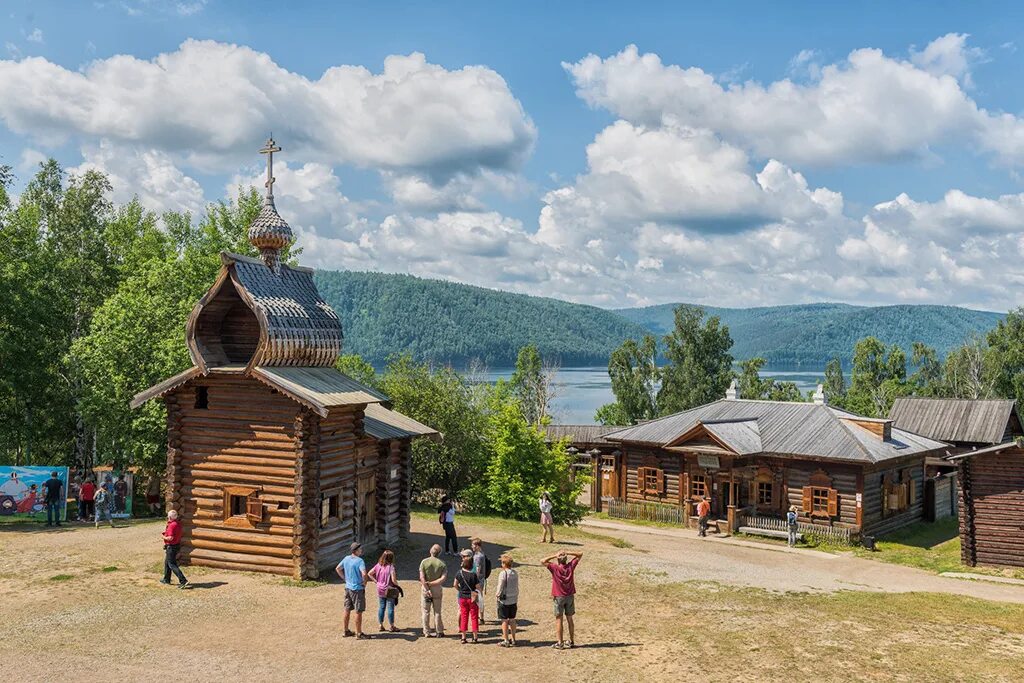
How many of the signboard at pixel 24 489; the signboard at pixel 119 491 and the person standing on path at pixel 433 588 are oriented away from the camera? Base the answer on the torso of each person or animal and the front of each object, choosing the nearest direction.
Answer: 1

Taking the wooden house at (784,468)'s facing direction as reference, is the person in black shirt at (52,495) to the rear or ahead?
ahead

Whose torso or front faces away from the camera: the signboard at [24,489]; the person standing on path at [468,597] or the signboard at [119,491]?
the person standing on path

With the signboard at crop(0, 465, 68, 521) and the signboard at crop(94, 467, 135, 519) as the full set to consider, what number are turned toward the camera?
2

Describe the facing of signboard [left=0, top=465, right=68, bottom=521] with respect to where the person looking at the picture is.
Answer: facing the viewer

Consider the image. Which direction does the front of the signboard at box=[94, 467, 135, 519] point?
toward the camera

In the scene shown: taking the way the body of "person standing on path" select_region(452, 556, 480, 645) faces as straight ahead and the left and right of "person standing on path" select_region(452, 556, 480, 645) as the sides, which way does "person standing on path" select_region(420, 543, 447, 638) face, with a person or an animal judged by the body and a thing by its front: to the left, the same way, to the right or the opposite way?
the same way

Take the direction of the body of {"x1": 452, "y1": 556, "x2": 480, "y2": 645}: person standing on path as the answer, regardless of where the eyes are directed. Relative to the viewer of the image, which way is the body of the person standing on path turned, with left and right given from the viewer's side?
facing away from the viewer

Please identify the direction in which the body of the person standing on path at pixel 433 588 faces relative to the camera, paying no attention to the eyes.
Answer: away from the camera

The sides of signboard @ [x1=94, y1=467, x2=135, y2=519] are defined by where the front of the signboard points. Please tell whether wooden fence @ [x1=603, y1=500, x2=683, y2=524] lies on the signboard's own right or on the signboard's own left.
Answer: on the signboard's own left
